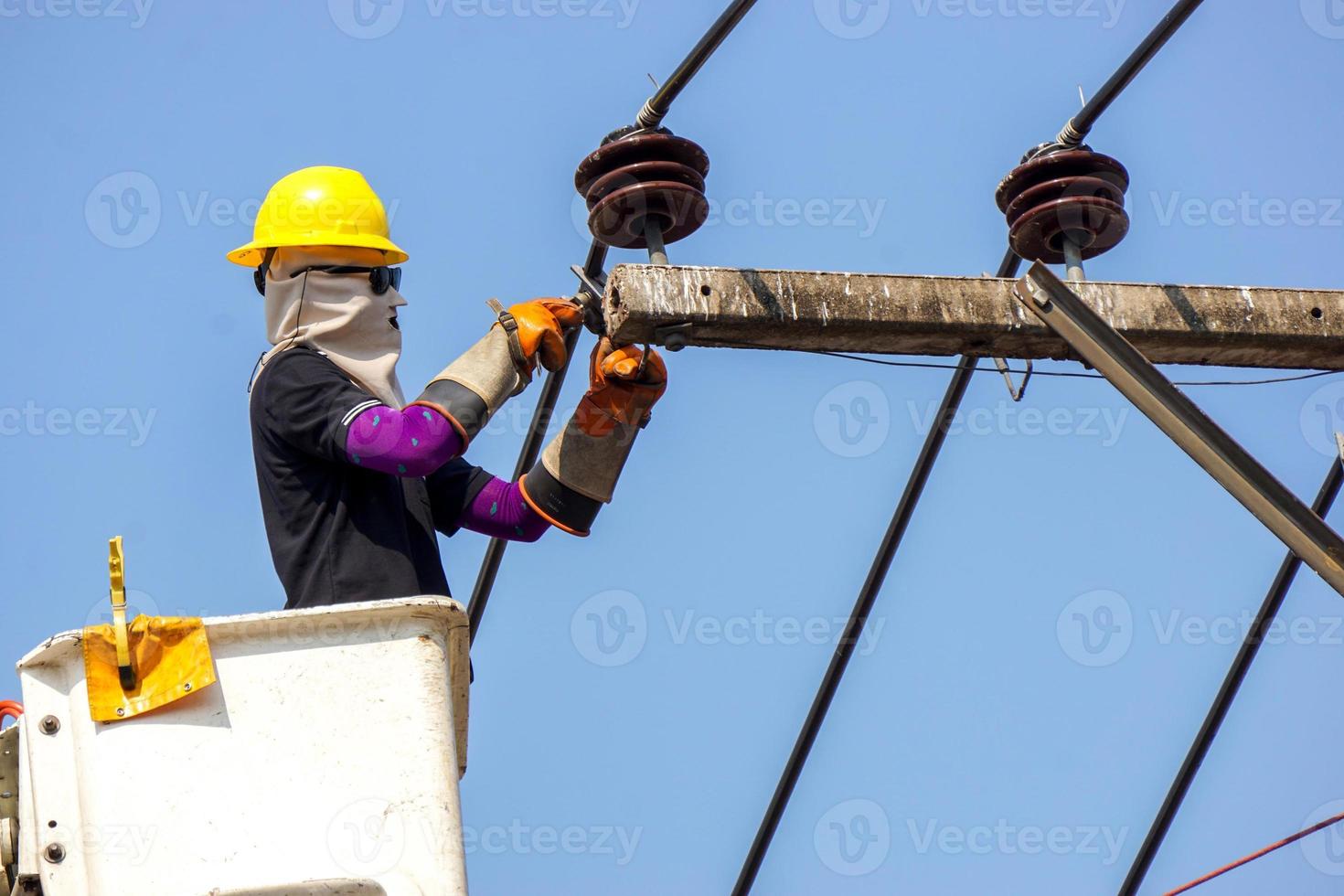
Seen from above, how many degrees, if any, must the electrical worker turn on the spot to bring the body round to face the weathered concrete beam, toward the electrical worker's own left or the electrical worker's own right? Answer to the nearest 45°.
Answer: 0° — they already face it

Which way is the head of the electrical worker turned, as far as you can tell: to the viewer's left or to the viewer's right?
to the viewer's right

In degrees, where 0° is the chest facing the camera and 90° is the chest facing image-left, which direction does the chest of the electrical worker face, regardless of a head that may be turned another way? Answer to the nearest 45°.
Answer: approximately 270°

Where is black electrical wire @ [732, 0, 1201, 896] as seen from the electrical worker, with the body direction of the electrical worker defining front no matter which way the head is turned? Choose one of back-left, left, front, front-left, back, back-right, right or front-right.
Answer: front-left

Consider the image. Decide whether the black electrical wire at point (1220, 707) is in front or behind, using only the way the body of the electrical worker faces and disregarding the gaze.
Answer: in front

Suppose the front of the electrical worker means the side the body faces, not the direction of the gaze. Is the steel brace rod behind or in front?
in front
